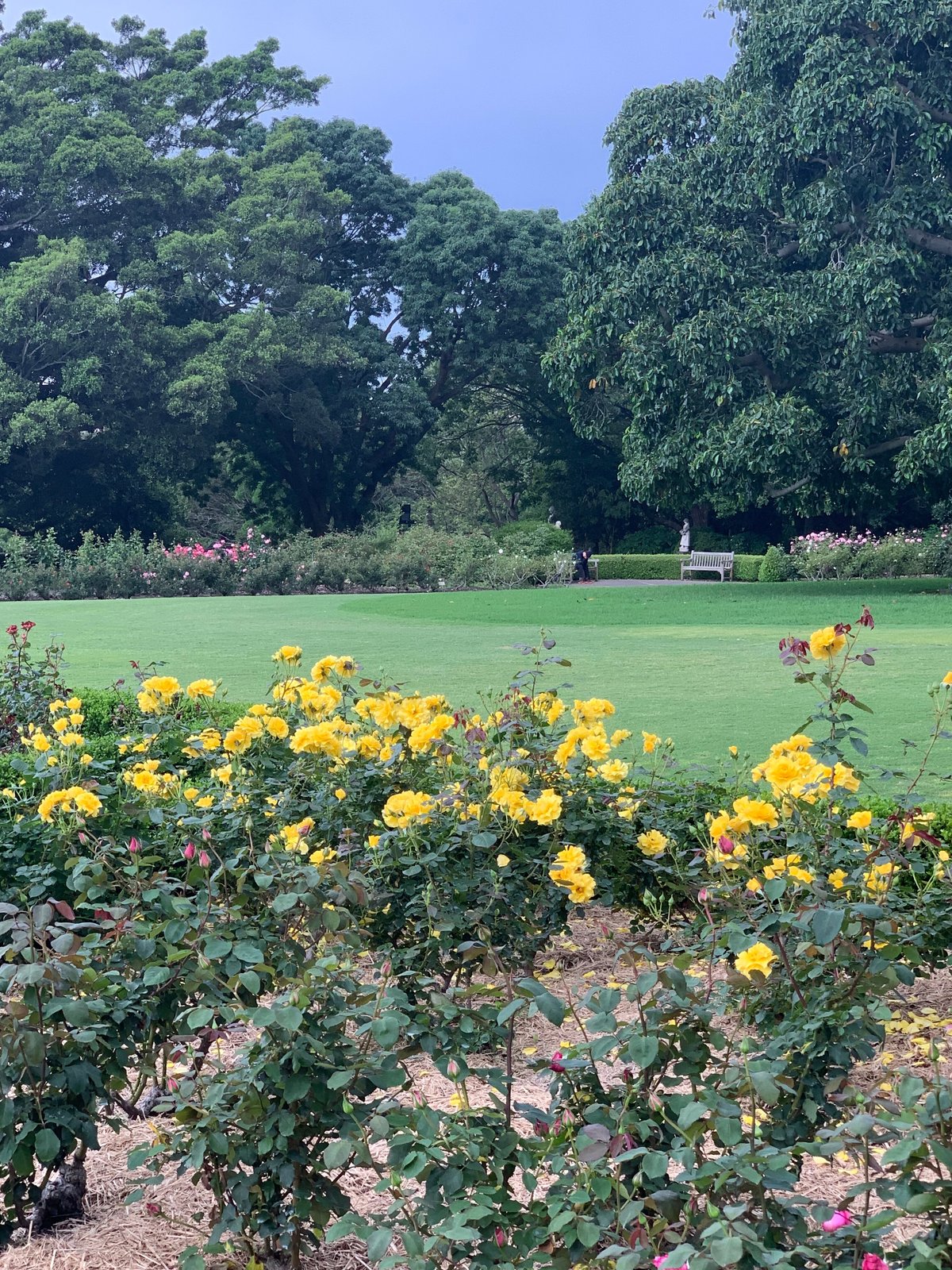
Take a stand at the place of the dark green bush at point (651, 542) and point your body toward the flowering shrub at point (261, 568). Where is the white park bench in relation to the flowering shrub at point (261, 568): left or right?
left

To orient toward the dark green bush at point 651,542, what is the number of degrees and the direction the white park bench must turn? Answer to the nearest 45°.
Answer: approximately 135° to its right

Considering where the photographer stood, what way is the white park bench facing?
facing the viewer and to the left of the viewer

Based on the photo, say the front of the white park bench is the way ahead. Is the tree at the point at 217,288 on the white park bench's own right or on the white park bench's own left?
on the white park bench's own right

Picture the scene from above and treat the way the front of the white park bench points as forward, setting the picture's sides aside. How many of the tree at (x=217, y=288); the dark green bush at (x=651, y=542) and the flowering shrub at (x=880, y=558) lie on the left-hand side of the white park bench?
1

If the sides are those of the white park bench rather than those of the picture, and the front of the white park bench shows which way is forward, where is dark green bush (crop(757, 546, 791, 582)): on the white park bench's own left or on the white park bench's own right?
on the white park bench's own left

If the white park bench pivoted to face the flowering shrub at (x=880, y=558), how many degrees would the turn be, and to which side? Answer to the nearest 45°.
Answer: approximately 90° to its left

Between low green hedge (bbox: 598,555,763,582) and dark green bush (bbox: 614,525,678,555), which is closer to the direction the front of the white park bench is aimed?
the low green hedge

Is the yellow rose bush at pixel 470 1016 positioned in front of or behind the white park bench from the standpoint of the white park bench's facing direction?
in front
